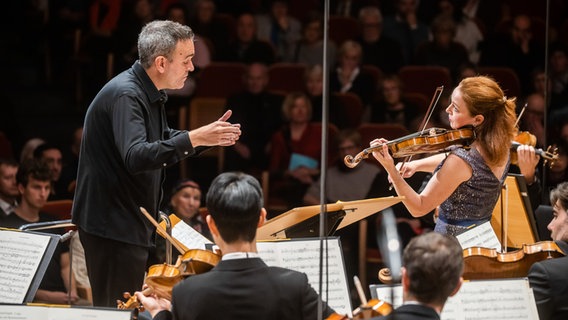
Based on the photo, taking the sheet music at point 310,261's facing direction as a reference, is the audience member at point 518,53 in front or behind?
behind

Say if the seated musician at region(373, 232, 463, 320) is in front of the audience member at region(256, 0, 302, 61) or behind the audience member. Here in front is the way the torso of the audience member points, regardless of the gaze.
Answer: in front

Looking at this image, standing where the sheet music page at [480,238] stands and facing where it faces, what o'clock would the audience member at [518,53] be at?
The audience member is roughly at 6 o'clock from the sheet music page.

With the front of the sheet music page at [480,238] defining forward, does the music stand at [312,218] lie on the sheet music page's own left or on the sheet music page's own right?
on the sheet music page's own right

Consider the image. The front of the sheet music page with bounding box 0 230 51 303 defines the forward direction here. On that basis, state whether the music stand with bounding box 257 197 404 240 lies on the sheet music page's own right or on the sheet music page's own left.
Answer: on the sheet music page's own left

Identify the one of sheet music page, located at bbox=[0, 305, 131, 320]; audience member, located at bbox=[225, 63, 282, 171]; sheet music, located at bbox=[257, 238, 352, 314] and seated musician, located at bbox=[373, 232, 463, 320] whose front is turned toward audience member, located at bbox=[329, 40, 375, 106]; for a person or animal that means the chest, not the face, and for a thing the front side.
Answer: the seated musician
